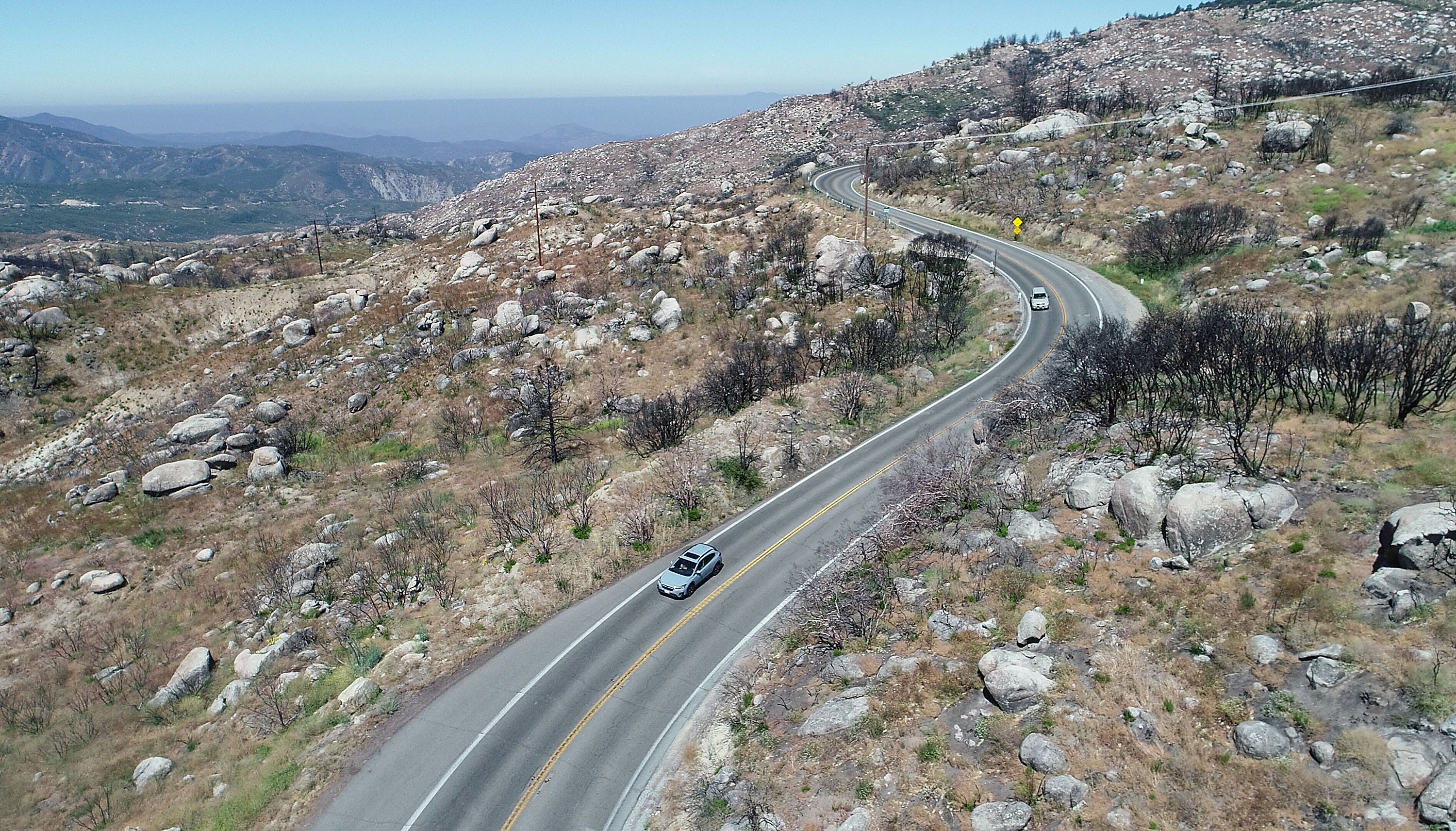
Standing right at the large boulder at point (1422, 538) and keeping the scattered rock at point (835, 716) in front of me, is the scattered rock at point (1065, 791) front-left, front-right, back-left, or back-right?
front-left

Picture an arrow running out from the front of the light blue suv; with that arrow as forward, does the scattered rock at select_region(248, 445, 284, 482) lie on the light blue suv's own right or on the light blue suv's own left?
on the light blue suv's own right

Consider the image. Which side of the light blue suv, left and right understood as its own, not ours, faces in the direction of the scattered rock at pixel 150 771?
front

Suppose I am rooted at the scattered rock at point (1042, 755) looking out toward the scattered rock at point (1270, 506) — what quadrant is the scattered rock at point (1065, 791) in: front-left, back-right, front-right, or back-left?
back-right

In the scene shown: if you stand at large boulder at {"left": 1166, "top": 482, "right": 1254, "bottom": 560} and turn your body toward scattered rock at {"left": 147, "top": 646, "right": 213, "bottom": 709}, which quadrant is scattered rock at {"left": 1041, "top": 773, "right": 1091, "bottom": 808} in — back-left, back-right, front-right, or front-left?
front-left

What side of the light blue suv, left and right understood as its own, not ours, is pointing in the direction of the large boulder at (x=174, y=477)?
right

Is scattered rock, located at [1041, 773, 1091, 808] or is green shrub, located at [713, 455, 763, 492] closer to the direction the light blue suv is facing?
the scattered rock

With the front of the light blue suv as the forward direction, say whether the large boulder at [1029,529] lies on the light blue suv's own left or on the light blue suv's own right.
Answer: on the light blue suv's own left

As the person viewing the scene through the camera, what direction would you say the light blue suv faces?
facing the viewer and to the left of the viewer

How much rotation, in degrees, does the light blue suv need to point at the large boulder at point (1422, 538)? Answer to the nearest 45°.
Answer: approximately 90° to its left

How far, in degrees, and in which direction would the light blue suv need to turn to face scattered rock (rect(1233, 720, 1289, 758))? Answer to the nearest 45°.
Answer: approximately 90° to its left

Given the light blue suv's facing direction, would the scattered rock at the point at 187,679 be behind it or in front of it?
in front

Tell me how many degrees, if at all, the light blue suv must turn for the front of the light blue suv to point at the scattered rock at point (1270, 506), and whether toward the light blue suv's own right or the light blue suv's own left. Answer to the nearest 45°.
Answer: approximately 90° to the light blue suv's own left
